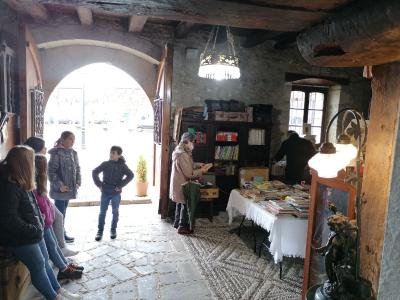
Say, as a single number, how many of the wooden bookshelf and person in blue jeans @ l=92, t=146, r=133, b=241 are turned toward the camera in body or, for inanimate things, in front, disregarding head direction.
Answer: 2

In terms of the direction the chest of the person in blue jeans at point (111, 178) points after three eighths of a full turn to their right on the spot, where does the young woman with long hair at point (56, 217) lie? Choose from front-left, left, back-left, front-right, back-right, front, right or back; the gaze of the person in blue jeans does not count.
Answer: left

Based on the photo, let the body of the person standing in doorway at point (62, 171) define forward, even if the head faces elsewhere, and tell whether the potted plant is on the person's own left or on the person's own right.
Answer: on the person's own left

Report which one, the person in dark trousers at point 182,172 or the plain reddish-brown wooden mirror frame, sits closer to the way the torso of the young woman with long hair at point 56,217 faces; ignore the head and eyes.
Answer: the person in dark trousers

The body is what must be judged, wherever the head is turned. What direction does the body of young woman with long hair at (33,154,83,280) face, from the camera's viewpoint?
to the viewer's right

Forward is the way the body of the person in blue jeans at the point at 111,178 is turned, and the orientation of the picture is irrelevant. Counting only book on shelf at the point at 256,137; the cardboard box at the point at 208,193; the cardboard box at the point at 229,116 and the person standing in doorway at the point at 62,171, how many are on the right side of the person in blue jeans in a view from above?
1

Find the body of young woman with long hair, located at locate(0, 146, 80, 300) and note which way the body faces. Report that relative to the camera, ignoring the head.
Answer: to the viewer's right

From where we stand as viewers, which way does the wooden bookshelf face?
facing the viewer

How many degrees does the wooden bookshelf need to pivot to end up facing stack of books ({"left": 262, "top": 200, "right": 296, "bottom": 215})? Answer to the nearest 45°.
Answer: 0° — it already faces it

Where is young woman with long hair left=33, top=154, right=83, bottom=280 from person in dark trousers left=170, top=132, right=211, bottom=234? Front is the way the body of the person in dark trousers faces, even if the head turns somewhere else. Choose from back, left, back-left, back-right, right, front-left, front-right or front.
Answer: back-right

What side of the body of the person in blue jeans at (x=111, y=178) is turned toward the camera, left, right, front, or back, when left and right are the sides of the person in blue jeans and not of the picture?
front

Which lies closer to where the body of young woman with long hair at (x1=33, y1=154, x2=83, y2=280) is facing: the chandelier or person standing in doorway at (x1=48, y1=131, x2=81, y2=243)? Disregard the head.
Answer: the chandelier

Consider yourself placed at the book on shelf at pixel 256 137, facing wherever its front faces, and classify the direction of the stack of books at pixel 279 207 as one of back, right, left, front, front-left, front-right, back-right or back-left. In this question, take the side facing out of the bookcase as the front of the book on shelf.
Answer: front

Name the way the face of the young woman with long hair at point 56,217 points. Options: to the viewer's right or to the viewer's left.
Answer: to the viewer's right

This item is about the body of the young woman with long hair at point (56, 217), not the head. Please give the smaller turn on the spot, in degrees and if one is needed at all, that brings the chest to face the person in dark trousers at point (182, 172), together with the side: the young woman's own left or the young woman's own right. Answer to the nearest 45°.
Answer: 0° — they already face them

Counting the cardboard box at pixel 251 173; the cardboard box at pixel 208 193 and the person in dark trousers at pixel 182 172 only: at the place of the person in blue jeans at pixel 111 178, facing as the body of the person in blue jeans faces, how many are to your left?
3

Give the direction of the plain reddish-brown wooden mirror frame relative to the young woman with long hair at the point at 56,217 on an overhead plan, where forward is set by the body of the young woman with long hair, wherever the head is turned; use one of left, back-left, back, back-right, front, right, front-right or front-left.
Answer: front-right

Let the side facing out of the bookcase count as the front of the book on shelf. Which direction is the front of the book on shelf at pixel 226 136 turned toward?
toward the camera

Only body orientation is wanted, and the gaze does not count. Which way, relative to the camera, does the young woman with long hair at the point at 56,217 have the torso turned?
to the viewer's right

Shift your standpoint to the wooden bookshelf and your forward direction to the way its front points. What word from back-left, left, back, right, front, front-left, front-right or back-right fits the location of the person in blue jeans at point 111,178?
front-right
